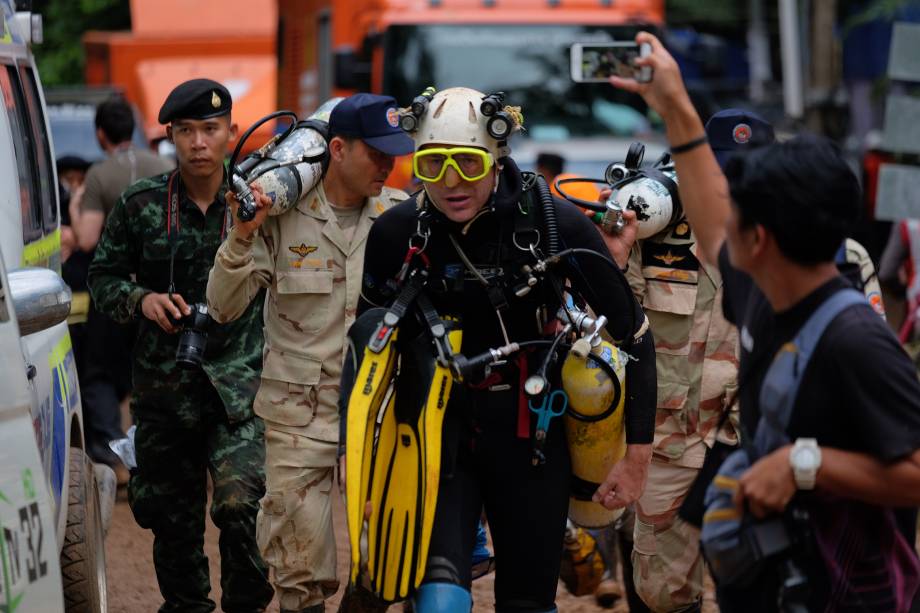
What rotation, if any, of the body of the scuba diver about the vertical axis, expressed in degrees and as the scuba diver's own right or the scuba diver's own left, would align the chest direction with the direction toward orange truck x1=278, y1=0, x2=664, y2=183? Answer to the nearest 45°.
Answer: approximately 180°

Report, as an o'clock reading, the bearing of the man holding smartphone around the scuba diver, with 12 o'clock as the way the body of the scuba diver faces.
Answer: The man holding smartphone is roughly at 11 o'clock from the scuba diver.

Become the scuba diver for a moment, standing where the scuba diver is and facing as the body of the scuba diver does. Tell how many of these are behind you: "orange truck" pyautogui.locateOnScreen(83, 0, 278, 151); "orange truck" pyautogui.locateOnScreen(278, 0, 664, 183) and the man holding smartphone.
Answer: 2

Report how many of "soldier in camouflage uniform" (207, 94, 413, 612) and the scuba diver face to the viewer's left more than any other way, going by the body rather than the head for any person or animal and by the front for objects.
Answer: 0

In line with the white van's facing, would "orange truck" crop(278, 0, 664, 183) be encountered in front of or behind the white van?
behind

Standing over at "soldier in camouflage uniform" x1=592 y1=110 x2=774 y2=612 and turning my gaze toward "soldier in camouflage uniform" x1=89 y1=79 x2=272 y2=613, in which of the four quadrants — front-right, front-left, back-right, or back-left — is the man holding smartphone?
back-left

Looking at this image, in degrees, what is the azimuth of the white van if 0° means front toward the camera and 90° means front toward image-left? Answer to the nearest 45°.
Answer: approximately 45°

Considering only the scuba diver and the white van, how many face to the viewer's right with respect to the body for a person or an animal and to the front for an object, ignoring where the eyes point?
0

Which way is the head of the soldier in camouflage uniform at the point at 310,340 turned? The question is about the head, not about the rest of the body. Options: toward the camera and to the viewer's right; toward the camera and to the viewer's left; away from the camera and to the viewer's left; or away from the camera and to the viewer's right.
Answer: toward the camera and to the viewer's right

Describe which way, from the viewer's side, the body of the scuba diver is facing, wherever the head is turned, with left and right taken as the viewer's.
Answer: facing the viewer

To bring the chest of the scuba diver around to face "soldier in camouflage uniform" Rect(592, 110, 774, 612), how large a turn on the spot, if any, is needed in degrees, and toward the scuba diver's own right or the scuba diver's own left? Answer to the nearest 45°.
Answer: approximately 135° to the scuba diver's own left
